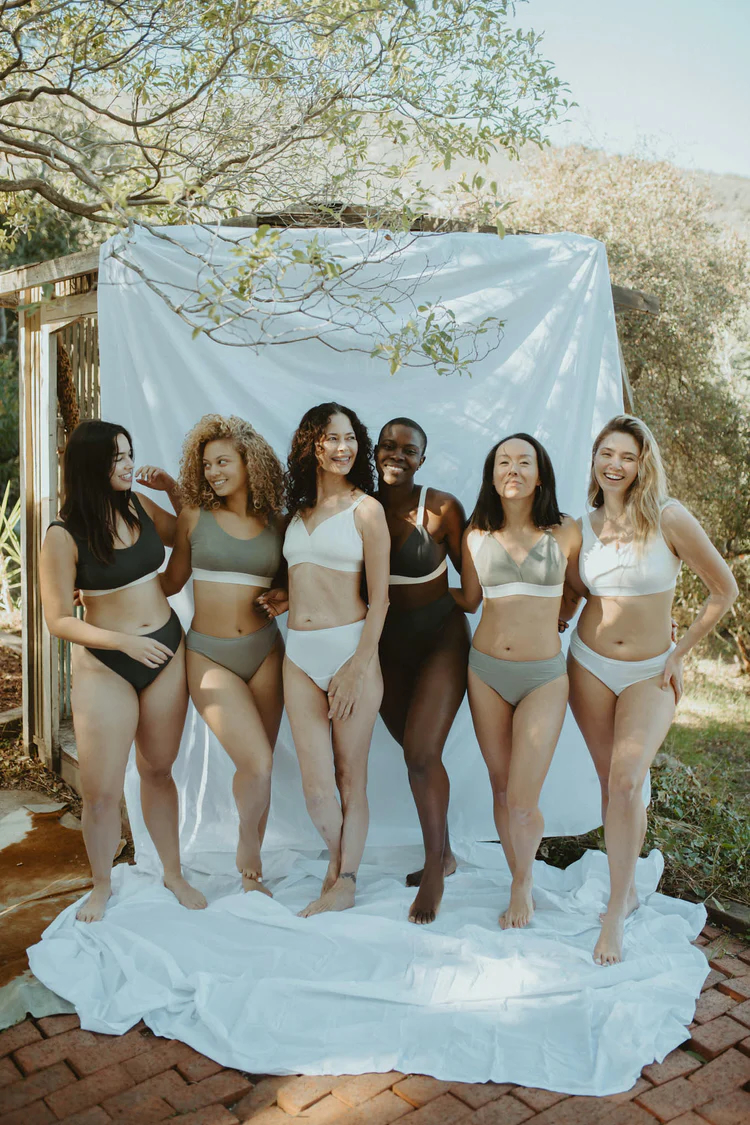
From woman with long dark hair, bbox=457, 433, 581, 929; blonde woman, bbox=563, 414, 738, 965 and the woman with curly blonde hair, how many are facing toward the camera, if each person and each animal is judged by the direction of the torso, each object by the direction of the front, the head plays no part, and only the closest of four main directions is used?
3

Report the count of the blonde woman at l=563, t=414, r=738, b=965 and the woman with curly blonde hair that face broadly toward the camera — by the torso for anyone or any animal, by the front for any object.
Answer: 2

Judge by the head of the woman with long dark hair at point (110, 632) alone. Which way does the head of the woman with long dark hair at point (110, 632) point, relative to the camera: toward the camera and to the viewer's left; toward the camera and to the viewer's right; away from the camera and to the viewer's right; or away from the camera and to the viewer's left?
toward the camera and to the viewer's right

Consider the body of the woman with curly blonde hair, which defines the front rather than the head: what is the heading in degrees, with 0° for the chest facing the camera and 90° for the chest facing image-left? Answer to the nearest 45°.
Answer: approximately 0°

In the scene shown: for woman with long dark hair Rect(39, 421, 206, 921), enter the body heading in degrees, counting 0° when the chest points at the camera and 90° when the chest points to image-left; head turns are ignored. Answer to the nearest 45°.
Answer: approximately 315°

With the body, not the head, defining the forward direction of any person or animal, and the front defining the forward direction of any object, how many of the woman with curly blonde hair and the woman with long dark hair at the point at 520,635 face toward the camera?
2
